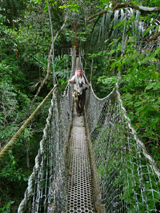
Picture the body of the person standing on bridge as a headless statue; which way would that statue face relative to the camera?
toward the camera
